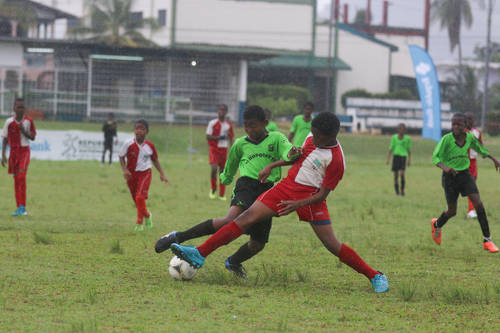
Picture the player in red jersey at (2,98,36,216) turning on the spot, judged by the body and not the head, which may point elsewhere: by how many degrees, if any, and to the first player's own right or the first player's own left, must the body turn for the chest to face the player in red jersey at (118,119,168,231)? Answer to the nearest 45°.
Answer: approximately 45° to the first player's own left

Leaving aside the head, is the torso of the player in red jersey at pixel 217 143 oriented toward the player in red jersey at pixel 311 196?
yes

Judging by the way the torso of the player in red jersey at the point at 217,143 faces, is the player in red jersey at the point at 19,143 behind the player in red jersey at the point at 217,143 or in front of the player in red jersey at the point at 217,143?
in front

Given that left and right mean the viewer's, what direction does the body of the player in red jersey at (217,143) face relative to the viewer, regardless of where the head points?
facing the viewer

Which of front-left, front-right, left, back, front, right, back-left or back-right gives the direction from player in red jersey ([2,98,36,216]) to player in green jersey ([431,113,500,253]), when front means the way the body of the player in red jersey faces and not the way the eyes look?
front-left

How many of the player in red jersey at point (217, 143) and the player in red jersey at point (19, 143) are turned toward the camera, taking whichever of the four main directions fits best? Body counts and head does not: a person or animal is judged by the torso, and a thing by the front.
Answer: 2

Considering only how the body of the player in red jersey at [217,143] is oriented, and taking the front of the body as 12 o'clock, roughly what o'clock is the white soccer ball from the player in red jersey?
The white soccer ball is roughly at 12 o'clock from the player in red jersey.

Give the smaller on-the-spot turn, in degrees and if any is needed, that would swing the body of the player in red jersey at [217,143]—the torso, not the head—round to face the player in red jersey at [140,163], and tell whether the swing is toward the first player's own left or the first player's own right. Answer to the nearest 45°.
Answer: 0° — they already face them
